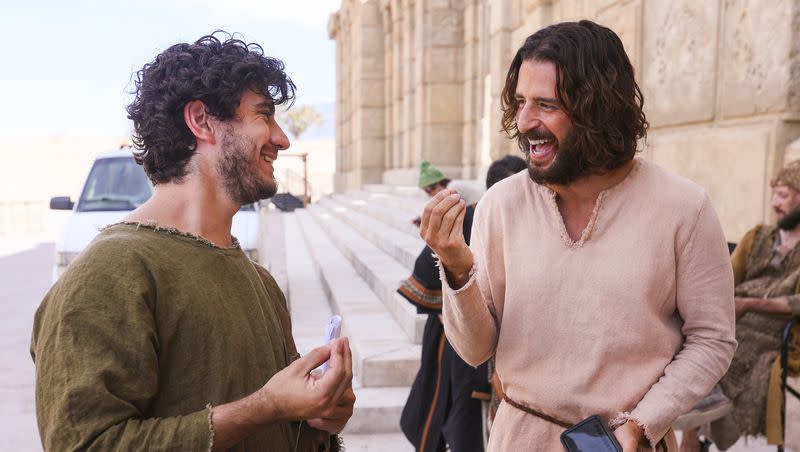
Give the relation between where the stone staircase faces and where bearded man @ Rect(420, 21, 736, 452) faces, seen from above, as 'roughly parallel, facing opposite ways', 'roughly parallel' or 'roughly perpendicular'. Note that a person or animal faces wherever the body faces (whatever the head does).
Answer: roughly parallel

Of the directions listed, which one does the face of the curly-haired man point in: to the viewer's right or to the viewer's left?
to the viewer's right

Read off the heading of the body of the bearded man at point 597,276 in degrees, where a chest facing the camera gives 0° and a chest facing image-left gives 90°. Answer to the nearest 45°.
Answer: approximately 45°

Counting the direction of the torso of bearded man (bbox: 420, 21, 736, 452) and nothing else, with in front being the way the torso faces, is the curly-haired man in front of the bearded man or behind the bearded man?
in front

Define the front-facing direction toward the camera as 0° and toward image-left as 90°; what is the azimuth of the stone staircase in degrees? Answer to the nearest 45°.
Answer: approximately 45°

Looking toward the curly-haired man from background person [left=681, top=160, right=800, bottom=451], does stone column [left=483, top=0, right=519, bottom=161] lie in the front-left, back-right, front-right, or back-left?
back-right

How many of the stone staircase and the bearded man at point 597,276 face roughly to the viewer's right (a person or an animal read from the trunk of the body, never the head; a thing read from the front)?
0

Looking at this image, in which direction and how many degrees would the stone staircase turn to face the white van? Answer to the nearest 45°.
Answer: approximately 45° to its right

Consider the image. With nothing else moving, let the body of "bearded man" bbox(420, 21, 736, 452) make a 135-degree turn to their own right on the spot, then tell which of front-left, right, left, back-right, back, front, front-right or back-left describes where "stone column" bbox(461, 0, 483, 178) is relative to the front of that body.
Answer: front

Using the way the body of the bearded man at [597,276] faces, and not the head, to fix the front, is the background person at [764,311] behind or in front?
behind

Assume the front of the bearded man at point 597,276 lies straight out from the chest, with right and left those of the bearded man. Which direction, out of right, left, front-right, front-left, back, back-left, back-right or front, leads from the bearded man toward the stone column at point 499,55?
back-right
